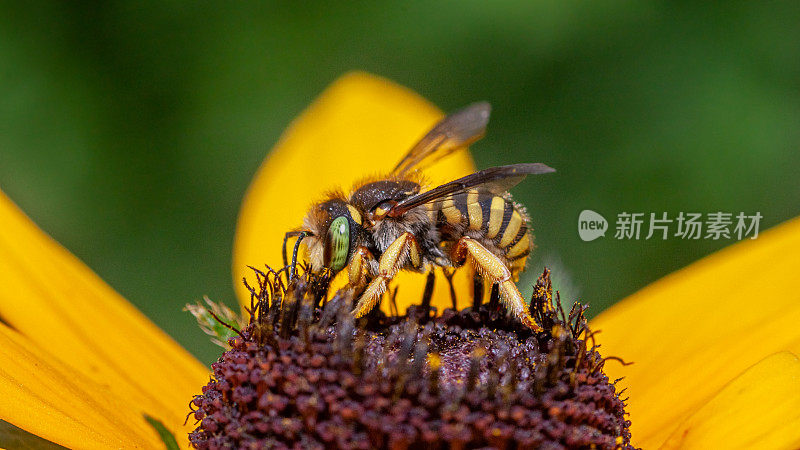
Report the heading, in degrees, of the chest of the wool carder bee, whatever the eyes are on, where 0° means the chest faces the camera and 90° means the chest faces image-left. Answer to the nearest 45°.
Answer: approximately 90°
